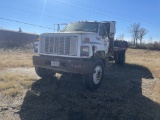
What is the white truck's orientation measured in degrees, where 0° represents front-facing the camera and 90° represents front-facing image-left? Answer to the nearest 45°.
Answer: approximately 45°
